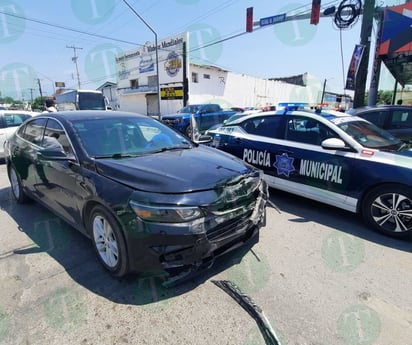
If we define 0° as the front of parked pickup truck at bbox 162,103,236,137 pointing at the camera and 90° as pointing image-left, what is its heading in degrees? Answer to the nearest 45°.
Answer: approximately 45°

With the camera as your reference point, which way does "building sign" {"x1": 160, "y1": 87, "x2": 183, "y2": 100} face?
facing the viewer

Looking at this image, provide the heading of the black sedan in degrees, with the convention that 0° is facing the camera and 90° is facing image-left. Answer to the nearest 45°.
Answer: approximately 315°

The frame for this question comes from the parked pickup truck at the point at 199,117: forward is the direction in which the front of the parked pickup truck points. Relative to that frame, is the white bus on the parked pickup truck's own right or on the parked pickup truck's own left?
on the parked pickup truck's own right

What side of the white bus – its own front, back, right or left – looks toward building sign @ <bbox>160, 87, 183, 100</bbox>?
left

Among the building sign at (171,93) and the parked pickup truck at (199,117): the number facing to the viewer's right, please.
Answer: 0

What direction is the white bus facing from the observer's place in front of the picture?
facing the viewer and to the right of the viewer

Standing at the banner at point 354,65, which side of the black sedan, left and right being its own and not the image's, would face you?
left

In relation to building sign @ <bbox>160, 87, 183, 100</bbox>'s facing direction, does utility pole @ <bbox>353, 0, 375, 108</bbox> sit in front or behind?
in front

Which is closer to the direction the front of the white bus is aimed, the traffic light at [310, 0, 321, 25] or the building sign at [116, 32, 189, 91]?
the traffic light

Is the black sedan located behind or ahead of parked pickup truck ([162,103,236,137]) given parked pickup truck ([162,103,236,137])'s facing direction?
ahead

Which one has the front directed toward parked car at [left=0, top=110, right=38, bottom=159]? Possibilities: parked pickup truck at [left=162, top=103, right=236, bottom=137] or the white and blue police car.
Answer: parked pickup truck at [left=162, top=103, right=236, bottom=137]
